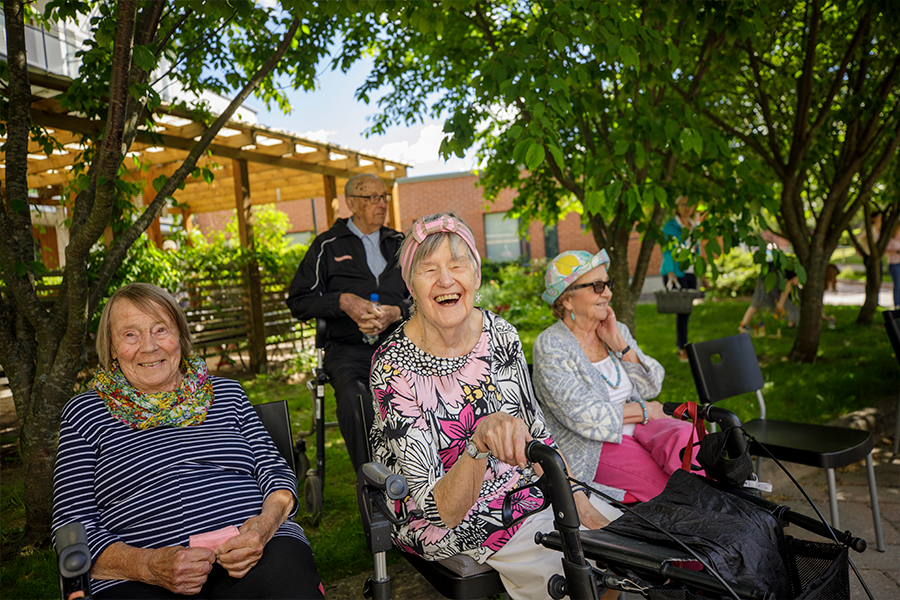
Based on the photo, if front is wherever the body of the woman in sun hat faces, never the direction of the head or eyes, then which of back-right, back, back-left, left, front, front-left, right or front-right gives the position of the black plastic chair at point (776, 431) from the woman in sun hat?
left
